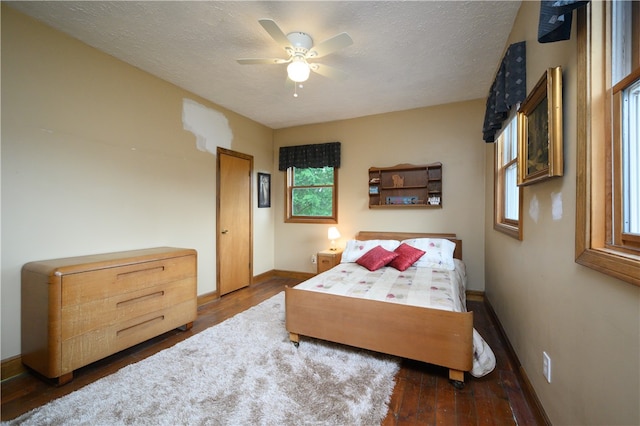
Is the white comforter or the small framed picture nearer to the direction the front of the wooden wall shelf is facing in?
the white comforter

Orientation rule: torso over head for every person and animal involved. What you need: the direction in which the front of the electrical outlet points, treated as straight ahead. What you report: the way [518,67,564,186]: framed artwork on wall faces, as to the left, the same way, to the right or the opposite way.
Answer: the same way

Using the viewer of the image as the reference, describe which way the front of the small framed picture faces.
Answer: facing the viewer and to the right of the viewer

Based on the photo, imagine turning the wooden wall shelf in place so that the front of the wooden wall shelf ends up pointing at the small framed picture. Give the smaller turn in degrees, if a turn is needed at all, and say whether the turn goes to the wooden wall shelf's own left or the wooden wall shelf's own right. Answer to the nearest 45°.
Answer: approximately 90° to the wooden wall shelf's own right

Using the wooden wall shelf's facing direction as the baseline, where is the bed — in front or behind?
in front

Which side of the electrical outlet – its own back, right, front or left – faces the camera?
left

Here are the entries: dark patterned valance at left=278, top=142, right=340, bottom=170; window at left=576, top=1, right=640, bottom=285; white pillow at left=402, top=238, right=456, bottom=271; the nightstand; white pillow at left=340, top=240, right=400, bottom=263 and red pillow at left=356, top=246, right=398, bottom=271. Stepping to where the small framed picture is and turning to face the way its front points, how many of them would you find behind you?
0

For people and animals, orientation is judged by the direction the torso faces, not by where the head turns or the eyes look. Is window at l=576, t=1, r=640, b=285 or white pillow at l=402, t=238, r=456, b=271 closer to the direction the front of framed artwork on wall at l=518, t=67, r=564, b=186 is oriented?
the white pillow

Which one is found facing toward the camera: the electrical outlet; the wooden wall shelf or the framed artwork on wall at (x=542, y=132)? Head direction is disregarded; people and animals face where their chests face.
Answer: the wooden wall shelf

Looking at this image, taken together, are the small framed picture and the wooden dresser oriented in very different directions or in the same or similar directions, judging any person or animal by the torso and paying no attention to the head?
same or similar directions

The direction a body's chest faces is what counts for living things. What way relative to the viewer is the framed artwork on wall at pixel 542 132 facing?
to the viewer's left

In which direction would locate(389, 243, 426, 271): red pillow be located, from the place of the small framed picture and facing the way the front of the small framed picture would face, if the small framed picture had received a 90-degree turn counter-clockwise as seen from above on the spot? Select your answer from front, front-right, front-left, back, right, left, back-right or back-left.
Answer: right

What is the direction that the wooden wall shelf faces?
toward the camera

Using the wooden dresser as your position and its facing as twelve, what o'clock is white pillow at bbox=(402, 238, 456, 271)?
The white pillow is roughly at 11 o'clock from the wooden dresser.

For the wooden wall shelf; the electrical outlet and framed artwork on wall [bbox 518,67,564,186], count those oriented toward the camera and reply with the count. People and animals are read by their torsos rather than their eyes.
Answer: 1

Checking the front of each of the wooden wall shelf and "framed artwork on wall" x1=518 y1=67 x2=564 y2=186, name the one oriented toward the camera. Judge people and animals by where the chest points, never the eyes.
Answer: the wooden wall shelf

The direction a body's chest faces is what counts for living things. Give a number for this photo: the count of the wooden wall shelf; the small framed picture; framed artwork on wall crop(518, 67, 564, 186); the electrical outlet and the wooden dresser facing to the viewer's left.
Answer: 2

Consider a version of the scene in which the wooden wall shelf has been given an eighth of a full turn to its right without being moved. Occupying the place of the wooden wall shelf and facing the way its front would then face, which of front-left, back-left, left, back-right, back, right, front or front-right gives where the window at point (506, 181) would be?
left
